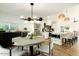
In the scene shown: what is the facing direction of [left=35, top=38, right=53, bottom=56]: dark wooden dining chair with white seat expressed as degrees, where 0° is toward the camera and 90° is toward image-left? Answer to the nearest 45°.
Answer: approximately 135°
